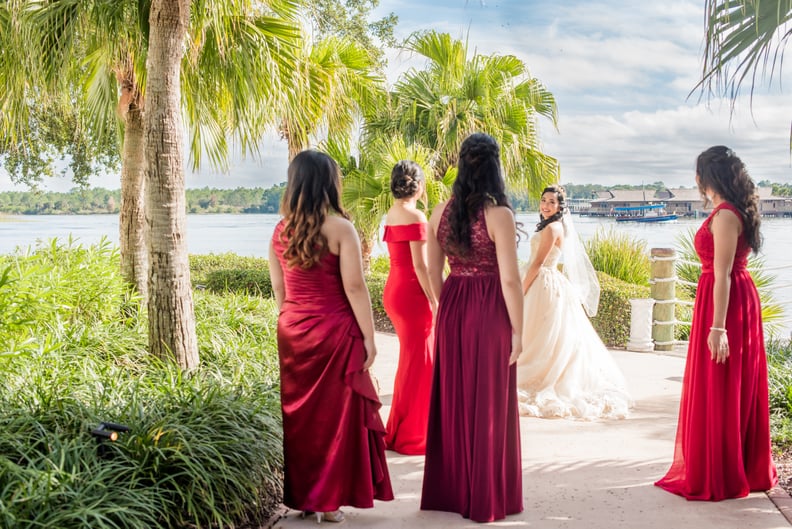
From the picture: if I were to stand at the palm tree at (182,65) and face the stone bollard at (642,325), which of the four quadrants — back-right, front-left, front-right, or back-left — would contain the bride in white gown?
front-right

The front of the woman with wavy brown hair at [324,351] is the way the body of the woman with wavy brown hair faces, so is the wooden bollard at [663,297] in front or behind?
in front

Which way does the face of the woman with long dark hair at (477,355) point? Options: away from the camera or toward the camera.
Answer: away from the camera

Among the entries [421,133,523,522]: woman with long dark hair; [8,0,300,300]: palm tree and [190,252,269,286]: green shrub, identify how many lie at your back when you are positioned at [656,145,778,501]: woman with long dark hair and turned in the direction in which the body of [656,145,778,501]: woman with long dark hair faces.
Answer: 0

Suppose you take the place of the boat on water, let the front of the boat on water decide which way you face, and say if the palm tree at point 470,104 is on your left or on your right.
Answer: on your right

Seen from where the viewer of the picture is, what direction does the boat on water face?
facing to the right of the viewer

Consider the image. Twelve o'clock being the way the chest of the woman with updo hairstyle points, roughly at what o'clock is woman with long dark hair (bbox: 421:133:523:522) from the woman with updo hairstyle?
The woman with long dark hair is roughly at 4 o'clock from the woman with updo hairstyle.

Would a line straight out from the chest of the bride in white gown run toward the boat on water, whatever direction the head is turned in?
no

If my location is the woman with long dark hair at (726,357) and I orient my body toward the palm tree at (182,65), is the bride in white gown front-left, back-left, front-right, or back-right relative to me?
front-right

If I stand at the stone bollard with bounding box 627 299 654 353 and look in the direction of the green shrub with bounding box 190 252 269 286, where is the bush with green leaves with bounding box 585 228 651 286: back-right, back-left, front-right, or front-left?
front-right

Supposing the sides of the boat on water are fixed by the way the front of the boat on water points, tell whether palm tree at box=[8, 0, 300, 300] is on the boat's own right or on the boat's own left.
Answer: on the boat's own right

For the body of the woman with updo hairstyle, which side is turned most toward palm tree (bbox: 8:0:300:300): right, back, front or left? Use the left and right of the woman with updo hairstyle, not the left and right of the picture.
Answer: left

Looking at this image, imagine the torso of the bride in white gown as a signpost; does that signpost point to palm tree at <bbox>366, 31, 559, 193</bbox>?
no

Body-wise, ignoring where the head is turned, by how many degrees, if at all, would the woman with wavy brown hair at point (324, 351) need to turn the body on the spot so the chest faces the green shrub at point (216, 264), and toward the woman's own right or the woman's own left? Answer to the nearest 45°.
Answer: approximately 45° to the woman's own left

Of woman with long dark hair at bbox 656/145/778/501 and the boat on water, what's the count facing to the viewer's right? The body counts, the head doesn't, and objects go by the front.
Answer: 1

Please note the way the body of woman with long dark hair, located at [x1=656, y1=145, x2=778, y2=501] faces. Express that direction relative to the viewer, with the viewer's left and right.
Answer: facing to the left of the viewer

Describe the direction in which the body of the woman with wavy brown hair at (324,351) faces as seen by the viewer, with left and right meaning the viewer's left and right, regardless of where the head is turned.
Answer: facing away from the viewer and to the right of the viewer
